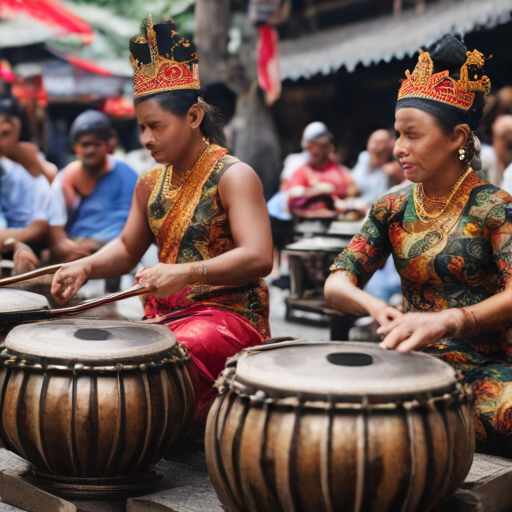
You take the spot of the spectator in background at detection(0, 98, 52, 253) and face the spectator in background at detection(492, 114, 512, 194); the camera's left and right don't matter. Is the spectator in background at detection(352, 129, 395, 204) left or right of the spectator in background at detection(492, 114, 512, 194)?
left

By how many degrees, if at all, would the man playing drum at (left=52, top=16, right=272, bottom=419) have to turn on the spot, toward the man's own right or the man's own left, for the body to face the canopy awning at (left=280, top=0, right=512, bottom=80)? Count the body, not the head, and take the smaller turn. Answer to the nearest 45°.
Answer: approximately 135° to the man's own right

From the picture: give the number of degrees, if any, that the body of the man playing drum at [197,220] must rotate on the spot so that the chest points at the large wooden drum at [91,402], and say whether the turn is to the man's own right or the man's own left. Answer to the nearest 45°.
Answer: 0° — they already face it

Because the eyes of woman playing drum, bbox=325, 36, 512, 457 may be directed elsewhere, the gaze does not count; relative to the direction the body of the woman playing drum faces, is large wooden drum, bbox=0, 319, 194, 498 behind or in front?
in front

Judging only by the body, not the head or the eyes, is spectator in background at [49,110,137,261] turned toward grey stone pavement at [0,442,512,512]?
yes

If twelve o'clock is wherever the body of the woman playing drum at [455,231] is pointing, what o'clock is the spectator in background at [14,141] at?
The spectator in background is roughly at 3 o'clock from the woman playing drum.

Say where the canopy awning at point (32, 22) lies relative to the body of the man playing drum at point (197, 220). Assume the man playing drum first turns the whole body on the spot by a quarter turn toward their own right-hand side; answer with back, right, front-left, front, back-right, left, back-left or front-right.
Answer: front-right

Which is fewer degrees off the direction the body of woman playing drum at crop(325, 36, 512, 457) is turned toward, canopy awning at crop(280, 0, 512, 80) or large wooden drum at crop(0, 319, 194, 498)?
the large wooden drum

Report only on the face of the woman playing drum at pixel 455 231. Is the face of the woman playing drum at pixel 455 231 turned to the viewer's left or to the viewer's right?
to the viewer's left

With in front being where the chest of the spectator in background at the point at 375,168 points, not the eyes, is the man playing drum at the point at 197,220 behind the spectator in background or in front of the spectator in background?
in front
